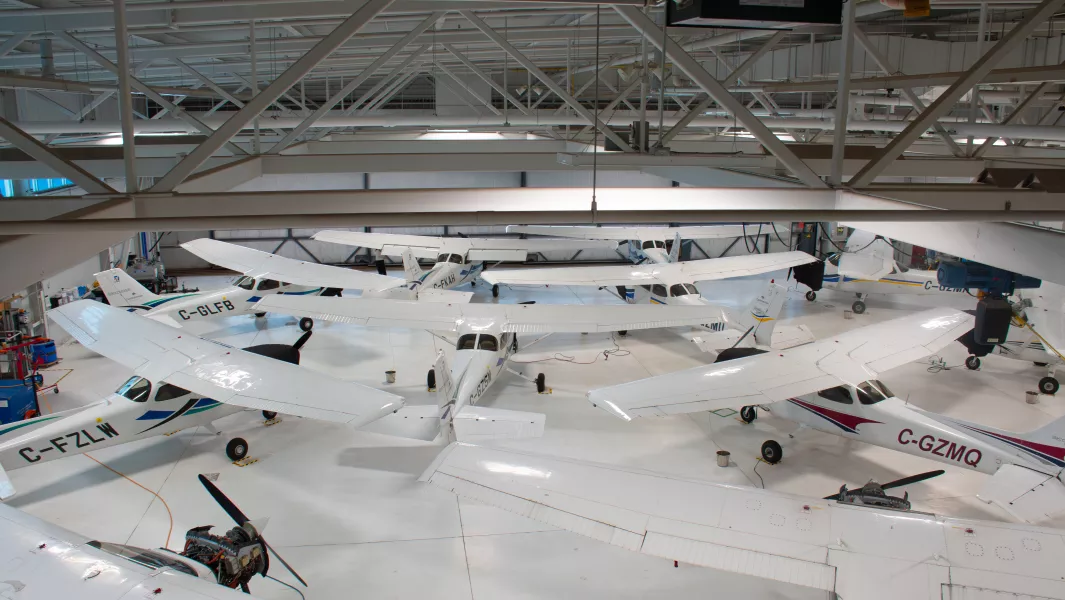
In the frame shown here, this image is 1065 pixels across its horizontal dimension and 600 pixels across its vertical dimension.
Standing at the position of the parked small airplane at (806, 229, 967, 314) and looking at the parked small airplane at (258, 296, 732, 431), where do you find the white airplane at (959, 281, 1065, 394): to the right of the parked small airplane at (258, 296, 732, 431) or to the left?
left

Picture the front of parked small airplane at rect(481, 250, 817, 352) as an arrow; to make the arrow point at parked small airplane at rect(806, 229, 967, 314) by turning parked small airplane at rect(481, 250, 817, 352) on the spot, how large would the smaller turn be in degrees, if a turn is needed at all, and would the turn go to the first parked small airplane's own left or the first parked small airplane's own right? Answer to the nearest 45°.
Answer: approximately 90° to the first parked small airplane's own right

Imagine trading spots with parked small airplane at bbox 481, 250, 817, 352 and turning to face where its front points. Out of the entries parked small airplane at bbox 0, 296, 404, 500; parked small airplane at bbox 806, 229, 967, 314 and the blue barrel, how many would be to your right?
1

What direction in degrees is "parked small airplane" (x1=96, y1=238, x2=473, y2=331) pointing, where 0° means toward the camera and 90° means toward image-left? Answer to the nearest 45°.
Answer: approximately 225°

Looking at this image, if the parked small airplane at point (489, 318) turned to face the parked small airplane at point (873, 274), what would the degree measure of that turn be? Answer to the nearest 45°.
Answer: approximately 45° to its right

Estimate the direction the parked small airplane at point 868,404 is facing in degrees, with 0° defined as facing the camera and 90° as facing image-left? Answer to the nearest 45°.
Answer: approximately 135°

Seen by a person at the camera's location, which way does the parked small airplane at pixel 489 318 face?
facing away from the viewer

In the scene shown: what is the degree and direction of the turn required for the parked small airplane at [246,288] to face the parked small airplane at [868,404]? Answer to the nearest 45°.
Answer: approximately 90° to its right

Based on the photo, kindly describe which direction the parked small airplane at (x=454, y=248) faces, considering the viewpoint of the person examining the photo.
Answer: facing away from the viewer and to the right of the viewer

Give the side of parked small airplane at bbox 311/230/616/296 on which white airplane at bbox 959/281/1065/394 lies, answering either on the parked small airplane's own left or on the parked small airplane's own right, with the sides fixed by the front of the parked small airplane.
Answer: on the parked small airplane's own right

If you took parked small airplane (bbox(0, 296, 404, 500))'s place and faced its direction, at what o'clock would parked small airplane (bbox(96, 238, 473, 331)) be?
parked small airplane (bbox(96, 238, 473, 331)) is roughly at 11 o'clock from parked small airplane (bbox(0, 296, 404, 500)).

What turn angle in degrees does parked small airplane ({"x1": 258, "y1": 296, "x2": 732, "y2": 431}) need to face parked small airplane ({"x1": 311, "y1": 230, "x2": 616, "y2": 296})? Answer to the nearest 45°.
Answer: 0° — it already faces it
